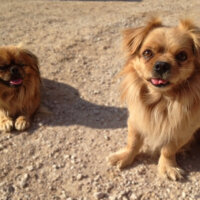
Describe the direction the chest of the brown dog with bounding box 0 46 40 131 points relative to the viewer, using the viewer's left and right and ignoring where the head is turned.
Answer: facing the viewer

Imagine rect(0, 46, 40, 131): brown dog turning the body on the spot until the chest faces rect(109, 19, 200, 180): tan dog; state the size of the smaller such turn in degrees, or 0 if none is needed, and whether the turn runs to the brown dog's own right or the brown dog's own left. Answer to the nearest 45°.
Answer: approximately 45° to the brown dog's own left
